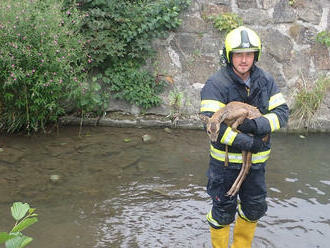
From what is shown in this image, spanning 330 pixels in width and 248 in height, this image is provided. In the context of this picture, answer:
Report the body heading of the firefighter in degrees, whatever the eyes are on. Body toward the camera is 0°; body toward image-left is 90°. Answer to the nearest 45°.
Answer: approximately 0°

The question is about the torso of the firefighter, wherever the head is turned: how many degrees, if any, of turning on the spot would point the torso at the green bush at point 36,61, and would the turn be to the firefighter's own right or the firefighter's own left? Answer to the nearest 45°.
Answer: approximately 135° to the firefighter's own right

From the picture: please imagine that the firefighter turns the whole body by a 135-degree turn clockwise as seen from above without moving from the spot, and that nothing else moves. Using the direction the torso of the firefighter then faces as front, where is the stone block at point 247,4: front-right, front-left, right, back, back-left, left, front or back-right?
front-right

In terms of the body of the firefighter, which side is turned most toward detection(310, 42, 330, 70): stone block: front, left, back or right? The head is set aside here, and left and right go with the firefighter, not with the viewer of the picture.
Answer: back

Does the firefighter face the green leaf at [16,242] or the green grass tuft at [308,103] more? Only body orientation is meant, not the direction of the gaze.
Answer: the green leaf

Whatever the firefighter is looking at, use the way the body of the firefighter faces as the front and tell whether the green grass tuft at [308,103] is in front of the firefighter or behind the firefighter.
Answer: behind

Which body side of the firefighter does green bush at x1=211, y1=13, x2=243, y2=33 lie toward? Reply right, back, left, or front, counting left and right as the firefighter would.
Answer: back

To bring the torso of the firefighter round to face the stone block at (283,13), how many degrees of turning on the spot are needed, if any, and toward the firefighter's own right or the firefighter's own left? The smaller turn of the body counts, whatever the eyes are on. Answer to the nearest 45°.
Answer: approximately 180°

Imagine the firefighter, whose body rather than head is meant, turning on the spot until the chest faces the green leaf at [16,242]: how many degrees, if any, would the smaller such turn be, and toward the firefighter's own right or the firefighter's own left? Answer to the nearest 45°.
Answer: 0° — they already face it

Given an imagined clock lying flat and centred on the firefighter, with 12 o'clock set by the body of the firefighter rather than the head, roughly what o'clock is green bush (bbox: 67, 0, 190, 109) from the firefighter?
The green bush is roughly at 5 o'clock from the firefighter.

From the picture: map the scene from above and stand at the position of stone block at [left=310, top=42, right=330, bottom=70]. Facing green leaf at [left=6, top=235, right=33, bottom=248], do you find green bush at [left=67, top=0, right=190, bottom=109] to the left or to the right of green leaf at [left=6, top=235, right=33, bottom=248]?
right
